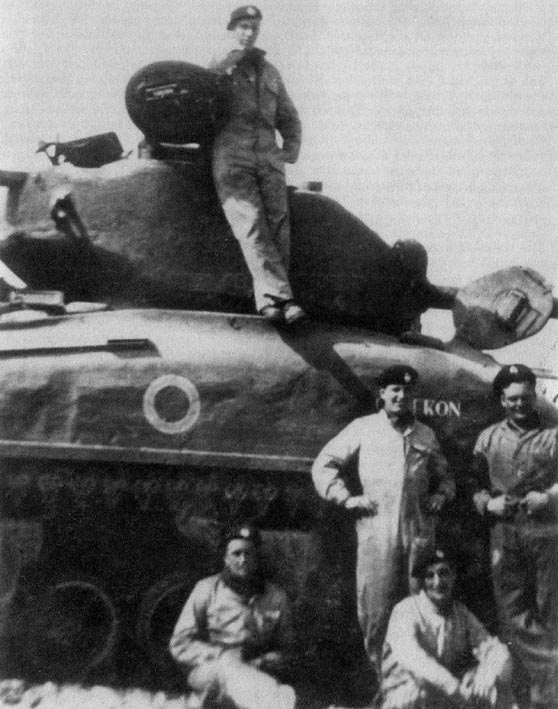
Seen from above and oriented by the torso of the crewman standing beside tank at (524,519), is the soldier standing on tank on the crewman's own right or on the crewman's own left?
on the crewman's own right

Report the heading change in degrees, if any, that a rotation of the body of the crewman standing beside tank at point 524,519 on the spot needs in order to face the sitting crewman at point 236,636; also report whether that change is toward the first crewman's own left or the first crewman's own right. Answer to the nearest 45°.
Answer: approximately 45° to the first crewman's own right

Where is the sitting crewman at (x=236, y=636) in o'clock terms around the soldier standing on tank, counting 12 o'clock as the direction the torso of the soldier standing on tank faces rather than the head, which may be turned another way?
The sitting crewman is roughly at 12 o'clock from the soldier standing on tank.

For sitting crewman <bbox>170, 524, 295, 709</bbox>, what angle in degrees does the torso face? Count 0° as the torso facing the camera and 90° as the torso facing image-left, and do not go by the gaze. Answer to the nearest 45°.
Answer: approximately 0°

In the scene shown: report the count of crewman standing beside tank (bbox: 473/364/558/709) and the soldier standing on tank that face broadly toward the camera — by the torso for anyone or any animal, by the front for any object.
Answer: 2

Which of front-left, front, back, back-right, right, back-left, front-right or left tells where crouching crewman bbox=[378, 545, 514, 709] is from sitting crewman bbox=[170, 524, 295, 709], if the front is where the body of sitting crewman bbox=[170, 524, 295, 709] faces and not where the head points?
left

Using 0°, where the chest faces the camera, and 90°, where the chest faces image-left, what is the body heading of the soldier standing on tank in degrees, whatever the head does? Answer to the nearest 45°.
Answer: approximately 0°

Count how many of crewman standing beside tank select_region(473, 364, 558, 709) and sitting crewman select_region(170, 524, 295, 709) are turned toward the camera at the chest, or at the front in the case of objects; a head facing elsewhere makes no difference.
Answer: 2
